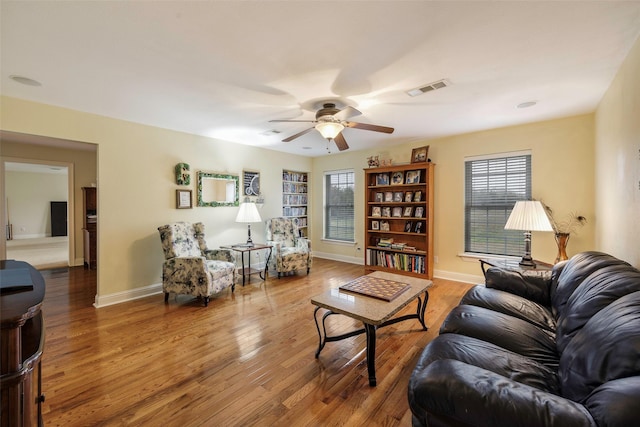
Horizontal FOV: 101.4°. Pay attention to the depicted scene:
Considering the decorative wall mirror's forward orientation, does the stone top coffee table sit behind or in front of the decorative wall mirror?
in front

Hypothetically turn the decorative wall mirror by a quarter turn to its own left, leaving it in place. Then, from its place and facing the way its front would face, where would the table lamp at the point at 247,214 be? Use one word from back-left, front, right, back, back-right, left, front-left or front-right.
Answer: right

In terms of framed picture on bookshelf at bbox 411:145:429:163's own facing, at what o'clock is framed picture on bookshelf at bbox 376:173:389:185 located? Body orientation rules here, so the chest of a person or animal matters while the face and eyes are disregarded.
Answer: framed picture on bookshelf at bbox 376:173:389:185 is roughly at 2 o'clock from framed picture on bookshelf at bbox 411:145:429:163.

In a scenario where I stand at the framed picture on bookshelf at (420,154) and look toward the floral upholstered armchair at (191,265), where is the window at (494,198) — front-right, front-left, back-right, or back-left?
back-left

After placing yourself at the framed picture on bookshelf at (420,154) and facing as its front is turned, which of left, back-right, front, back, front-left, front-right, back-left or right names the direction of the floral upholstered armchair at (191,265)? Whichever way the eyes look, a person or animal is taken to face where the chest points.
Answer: front

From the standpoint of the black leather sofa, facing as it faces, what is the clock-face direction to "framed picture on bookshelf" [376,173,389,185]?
The framed picture on bookshelf is roughly at 2 o'clock from the black leather sofa.

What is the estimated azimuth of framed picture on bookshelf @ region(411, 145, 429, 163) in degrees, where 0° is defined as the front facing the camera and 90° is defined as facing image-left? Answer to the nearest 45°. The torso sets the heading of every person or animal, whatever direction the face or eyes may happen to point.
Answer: approximately 45°

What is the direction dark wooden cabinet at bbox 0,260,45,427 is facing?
to the viewer's right

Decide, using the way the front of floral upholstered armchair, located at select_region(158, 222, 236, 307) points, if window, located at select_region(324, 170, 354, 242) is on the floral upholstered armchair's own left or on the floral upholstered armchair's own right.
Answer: on the floral upholstered armchair's own left

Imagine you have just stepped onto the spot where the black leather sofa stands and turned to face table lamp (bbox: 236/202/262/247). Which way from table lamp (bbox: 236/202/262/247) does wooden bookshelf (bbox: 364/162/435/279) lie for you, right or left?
right
